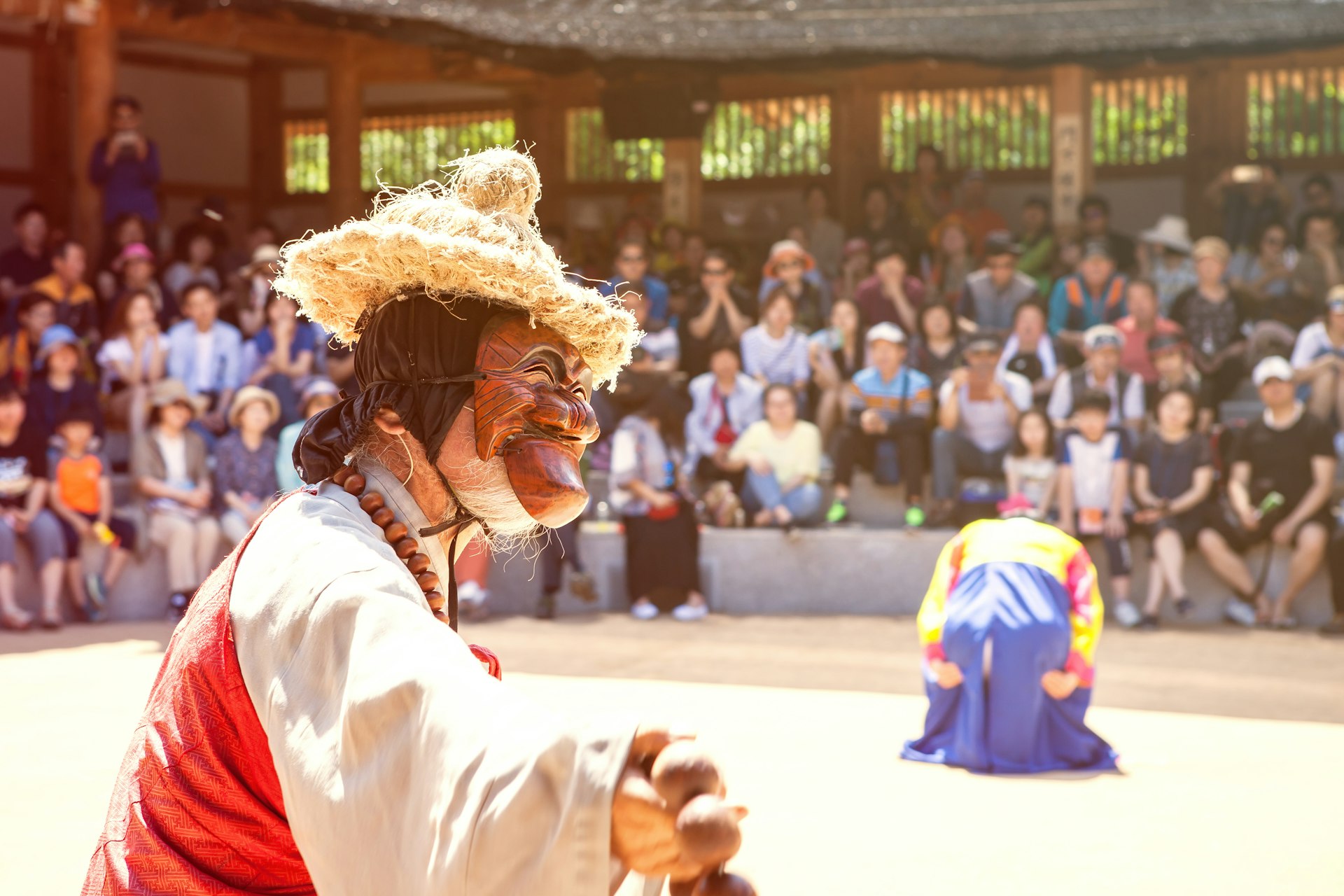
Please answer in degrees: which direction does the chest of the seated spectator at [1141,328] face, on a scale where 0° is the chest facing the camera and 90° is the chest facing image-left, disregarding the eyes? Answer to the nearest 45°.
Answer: approximately 0°

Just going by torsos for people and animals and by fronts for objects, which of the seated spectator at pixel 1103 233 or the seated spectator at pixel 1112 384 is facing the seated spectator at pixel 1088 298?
the seated spectator at pixel 1103 233

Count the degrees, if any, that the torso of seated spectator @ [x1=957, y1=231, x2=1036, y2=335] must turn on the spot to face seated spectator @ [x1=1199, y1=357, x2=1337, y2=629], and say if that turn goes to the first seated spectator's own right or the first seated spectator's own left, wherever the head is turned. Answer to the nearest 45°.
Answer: approximately 45° to the first seated spectator's own left

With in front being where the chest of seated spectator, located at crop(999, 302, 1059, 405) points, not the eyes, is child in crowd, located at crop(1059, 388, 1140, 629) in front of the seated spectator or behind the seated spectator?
in front

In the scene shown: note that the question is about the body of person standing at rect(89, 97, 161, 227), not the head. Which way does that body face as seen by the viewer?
toward the camera

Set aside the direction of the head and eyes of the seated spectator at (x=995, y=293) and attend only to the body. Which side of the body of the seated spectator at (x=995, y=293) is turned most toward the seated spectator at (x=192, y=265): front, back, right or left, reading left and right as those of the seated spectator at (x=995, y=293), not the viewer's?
right

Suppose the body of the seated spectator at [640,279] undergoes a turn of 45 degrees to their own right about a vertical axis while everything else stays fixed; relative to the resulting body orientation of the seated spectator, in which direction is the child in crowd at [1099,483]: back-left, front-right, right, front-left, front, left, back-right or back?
left

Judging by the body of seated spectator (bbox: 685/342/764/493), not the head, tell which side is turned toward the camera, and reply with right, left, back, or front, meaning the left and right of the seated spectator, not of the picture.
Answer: front

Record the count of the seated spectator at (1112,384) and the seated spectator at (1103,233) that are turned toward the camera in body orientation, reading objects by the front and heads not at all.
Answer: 2

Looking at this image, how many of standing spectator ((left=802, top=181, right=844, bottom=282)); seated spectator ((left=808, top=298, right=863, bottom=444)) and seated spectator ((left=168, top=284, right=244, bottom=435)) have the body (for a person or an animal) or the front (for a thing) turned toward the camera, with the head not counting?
3

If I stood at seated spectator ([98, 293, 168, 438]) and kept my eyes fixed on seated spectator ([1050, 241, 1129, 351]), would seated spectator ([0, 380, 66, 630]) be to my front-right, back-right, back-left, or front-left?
back-right

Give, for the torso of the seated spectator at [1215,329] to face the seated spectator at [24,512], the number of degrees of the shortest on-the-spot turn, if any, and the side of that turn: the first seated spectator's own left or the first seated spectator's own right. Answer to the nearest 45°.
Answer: approximately 45° to the first seated spectator's own right
